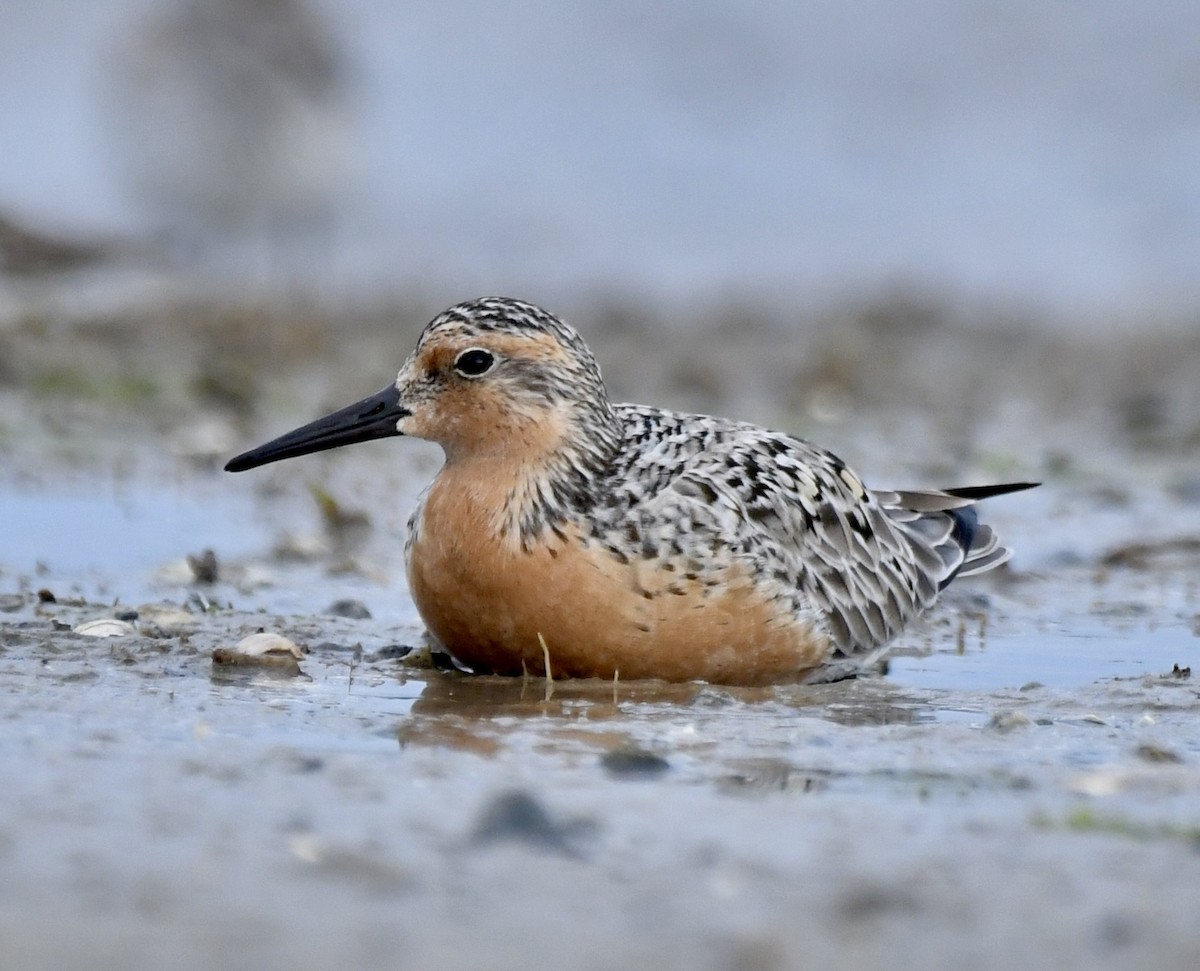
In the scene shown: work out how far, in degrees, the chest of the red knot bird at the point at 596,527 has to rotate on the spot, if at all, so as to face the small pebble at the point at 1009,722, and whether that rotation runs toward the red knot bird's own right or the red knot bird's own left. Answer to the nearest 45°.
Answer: approximately 135° to the red knot bird's own left

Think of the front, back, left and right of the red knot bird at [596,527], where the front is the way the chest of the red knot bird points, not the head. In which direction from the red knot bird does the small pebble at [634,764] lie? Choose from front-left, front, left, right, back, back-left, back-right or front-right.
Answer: left

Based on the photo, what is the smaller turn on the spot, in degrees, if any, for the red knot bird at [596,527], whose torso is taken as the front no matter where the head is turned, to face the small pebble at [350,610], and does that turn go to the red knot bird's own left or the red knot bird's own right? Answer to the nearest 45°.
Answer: approximately 45° to the red knot bird's own right

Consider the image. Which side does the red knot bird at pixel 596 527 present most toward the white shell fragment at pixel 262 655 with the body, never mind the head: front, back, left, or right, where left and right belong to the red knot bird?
front

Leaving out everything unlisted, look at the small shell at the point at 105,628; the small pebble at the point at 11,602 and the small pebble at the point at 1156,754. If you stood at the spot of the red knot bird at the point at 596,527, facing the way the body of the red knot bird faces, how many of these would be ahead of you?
2

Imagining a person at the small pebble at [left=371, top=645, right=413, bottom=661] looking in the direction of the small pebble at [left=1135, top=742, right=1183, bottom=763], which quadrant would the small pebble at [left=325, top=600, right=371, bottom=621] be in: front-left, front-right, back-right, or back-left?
back-left

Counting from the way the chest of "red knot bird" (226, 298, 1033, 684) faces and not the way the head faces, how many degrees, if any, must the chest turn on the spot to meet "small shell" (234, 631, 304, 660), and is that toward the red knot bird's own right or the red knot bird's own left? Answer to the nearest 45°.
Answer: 0° — it already faces it

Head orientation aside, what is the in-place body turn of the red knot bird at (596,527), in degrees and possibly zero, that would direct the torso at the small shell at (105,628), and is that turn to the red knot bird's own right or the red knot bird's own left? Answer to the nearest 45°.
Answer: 0° — it already faces it

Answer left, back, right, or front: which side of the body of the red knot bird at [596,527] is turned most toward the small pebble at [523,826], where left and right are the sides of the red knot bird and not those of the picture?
left

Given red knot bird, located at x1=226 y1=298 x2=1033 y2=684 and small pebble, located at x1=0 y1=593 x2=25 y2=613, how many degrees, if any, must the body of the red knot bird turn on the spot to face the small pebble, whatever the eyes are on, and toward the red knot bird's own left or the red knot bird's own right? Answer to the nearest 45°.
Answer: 0° — it already faces it

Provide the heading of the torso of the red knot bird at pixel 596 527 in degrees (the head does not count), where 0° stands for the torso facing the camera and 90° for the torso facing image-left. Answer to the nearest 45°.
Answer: approximately 90°
